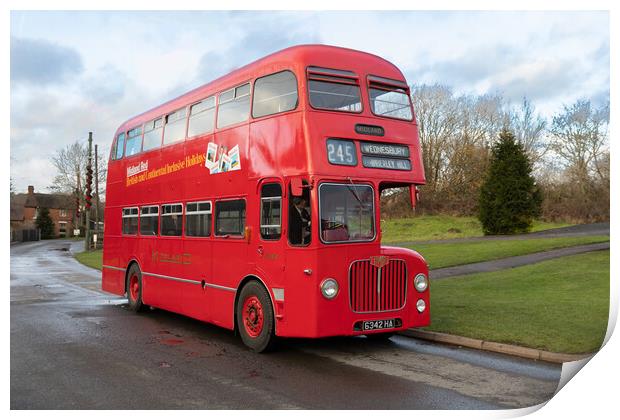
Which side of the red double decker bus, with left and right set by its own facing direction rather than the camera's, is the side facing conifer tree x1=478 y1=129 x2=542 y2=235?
left

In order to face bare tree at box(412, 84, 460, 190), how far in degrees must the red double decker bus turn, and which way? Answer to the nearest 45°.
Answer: approximately 135° to its left

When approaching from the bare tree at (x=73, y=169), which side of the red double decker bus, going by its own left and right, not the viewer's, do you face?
back

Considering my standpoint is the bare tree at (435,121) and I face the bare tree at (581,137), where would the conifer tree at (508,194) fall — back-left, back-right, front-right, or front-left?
front-right

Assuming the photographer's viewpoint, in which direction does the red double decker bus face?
facing the viewer and to the right of the viewer
